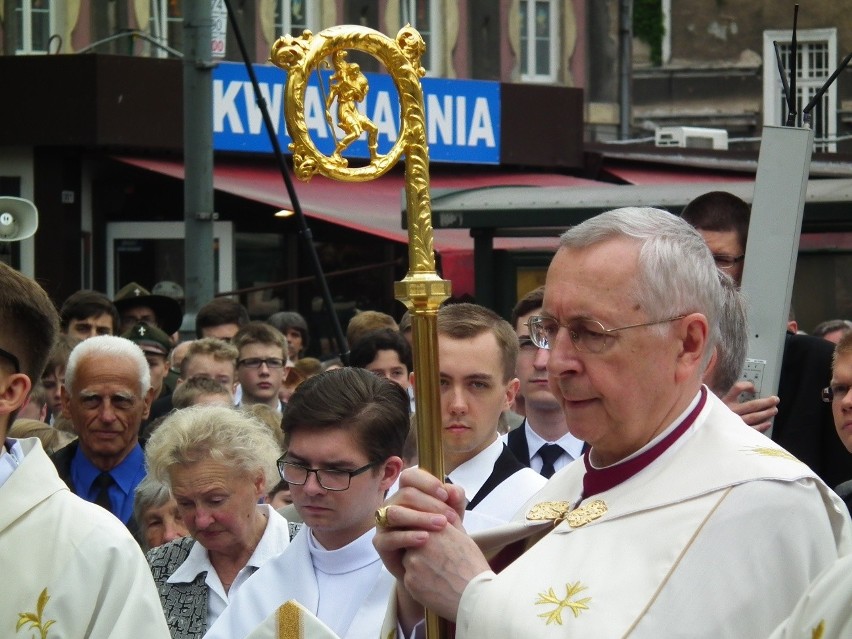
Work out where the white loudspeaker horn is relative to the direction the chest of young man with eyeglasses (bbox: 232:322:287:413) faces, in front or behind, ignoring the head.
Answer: behind

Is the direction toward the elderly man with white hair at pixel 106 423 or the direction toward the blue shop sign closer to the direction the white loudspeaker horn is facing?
the elderly man with white hair

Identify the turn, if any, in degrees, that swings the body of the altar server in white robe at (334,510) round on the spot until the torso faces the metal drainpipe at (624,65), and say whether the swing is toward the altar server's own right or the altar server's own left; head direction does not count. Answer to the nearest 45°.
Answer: approximately 135° to the altar server's own right

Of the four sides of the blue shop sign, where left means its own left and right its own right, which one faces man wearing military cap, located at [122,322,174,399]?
front

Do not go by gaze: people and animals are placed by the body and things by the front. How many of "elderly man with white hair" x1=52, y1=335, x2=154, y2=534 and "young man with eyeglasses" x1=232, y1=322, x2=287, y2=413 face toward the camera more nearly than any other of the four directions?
2

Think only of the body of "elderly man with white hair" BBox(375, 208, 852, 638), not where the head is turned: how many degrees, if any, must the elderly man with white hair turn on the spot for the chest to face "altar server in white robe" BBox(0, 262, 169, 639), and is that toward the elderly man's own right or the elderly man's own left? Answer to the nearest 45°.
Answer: approximately 45° to the elderly man's own right

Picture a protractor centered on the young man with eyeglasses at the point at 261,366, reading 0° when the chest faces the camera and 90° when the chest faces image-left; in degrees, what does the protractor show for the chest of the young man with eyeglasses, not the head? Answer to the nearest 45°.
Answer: approximately 0°

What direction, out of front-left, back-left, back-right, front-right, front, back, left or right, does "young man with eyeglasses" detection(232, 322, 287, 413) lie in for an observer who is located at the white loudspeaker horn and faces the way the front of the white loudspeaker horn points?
front-left

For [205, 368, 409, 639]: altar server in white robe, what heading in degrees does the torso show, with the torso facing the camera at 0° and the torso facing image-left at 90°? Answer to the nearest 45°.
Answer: approximately 45°

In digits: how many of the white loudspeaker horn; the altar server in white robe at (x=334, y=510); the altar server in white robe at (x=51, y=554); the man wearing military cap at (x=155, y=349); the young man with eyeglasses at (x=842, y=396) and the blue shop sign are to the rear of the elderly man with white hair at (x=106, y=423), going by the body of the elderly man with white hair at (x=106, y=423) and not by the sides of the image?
3

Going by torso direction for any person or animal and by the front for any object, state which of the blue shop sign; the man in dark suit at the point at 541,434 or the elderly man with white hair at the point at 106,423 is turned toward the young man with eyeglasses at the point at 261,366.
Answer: the blue shop sign
